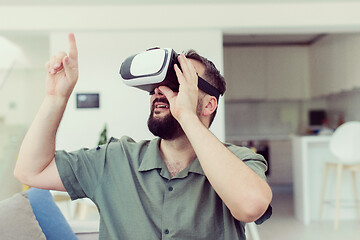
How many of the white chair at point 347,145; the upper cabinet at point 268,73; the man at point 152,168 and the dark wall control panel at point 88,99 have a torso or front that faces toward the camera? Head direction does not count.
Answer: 3

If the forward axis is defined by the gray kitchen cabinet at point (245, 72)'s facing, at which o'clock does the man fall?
The man is roughly at 12 o'clock from the gray kitchen cabinet.

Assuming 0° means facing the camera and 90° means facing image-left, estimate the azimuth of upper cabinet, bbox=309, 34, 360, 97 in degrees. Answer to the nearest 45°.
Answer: approximately 45°

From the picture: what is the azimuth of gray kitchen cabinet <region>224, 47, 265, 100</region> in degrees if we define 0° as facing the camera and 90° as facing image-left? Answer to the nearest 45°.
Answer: approximately 0°

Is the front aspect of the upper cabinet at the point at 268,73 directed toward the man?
yes
